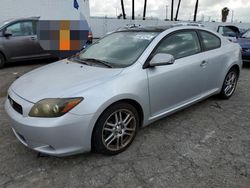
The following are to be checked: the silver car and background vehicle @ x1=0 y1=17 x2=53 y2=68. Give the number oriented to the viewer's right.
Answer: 0

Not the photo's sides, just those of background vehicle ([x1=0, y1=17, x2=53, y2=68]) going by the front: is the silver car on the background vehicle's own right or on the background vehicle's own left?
on the background vehicle's own left

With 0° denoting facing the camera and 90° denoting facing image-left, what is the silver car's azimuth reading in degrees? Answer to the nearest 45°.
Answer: approximately 45°

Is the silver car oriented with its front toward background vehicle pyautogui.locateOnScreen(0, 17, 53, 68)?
no

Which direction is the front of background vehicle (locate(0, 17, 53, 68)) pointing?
to the viewer's left
